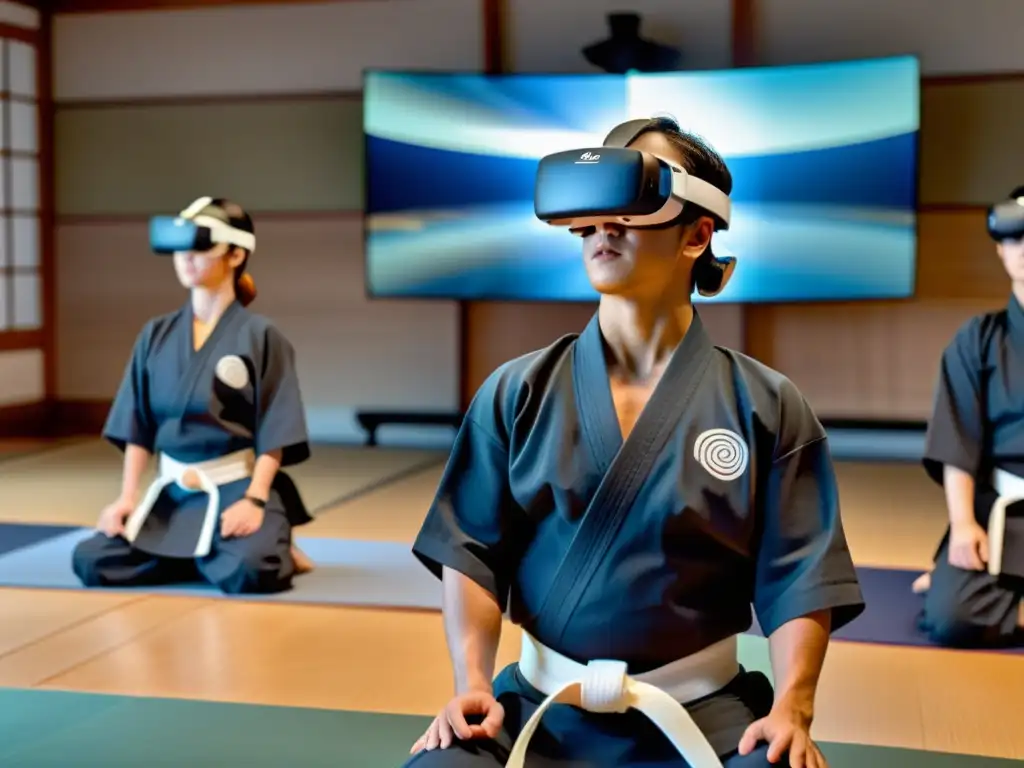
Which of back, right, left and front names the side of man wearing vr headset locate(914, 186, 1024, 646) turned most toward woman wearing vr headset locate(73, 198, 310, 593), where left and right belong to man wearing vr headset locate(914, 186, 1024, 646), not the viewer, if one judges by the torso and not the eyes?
right

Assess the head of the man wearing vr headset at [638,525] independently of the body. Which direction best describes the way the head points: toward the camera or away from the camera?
toward the camera

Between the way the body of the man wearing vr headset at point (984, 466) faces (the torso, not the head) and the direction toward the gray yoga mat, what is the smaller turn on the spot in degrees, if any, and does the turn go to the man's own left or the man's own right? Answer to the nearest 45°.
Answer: approximately 90° to the man's own right

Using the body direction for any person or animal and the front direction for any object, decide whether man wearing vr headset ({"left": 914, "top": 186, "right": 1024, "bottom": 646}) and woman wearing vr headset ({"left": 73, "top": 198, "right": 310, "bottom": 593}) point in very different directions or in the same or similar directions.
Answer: same or similar directions

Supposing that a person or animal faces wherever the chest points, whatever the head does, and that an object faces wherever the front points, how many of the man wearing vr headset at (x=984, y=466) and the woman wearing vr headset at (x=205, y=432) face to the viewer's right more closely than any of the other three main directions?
0

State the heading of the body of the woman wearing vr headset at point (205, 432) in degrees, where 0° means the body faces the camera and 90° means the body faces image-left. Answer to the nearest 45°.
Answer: approximately 45°

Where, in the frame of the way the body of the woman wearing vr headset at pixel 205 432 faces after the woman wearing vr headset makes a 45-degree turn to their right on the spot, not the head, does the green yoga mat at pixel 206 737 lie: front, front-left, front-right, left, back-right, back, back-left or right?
left

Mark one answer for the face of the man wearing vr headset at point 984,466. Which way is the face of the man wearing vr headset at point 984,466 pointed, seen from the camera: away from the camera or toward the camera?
toward the camera

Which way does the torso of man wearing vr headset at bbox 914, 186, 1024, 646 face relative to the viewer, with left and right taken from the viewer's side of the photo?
facing the viewer

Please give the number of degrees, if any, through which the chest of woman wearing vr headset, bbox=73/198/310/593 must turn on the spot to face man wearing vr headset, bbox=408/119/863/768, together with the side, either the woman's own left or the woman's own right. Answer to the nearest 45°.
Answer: approximately 45° to the woman's own left

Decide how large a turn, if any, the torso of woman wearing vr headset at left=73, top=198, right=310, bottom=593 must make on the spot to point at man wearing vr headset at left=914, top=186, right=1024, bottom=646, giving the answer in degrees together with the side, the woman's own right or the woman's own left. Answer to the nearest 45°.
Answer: approximately 90° to the woman's own left
